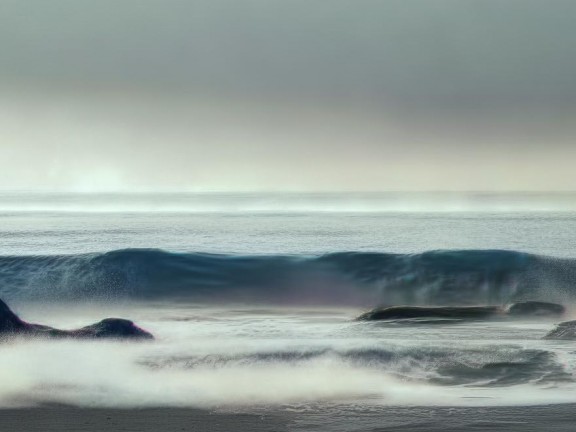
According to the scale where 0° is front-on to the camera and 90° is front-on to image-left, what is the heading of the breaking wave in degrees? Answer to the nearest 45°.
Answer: approximately 0°

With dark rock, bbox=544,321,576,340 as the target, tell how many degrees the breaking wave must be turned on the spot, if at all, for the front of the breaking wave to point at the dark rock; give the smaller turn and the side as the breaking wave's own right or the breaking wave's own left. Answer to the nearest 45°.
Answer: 0° — it already faces it

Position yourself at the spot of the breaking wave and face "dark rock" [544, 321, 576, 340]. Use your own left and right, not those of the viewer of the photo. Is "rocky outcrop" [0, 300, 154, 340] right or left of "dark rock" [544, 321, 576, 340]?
right

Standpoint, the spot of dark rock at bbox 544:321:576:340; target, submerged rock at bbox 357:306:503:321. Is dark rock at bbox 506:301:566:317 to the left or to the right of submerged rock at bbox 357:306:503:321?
right

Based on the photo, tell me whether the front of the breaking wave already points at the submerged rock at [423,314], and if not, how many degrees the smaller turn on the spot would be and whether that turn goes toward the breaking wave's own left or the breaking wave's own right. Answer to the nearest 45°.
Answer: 0° — it already faces it

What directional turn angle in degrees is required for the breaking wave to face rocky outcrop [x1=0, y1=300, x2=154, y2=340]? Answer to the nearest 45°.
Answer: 0° — it already faces it
